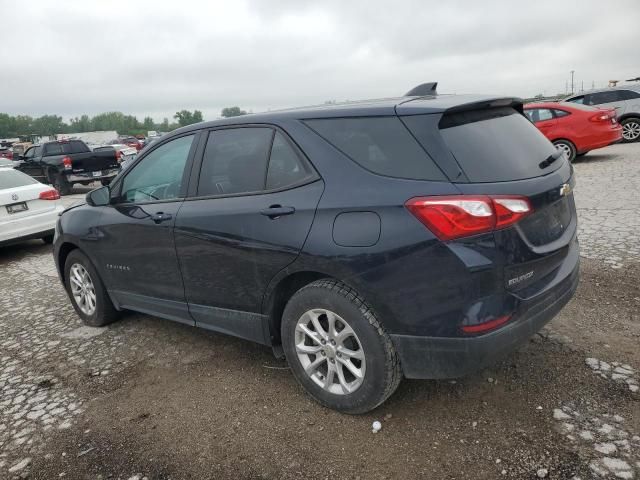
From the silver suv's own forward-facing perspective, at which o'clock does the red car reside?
The red car is roughly at 8 o'clock from the silver suv.

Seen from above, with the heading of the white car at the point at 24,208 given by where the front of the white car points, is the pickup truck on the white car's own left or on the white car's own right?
on the white car's own right

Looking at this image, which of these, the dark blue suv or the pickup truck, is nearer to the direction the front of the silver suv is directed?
the pickup truck

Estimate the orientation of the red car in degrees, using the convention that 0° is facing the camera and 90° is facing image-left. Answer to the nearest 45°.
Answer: approximately 135°

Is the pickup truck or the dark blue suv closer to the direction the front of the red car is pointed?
the pickup truck

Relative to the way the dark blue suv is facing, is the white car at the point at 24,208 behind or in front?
in front

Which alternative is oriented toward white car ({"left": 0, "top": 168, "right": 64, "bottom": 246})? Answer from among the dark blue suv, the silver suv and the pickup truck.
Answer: the dark blue suv

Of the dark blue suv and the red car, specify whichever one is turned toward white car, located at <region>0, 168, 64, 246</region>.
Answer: the dark blue suv

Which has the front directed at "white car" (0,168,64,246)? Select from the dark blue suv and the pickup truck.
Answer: the dark blue suv
